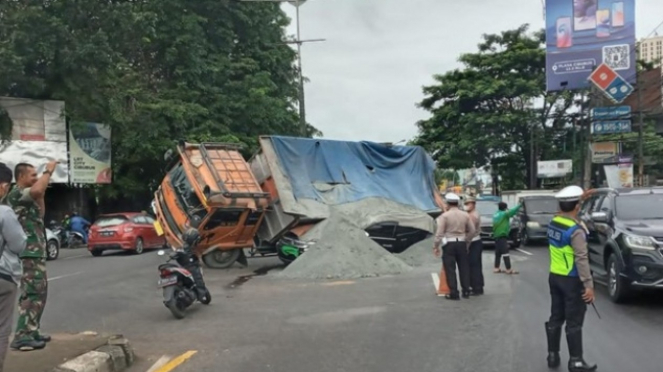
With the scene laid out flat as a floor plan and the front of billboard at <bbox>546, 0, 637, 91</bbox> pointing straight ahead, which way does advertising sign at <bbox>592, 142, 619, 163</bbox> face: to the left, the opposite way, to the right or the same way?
the same way

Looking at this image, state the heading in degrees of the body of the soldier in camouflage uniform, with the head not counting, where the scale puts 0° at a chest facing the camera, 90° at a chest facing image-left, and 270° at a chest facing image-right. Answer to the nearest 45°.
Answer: approximately 270°

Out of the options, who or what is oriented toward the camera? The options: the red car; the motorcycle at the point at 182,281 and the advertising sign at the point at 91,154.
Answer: the advertising sign

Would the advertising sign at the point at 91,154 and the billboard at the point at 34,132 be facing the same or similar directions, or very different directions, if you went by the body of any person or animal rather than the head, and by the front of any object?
same or similar directions

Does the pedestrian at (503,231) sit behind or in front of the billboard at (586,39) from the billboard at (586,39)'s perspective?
in front

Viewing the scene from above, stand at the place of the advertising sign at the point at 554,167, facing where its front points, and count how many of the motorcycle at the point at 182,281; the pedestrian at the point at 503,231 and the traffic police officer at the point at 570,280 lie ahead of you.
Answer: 3

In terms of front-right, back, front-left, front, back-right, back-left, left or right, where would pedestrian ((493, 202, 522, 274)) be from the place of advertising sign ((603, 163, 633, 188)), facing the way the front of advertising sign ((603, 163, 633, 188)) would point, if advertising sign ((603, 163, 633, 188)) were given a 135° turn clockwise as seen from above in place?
back-left

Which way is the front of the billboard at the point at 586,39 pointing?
toward the camera

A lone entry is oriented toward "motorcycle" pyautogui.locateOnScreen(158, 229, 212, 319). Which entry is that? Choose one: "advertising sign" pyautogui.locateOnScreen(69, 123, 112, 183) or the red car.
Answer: the advertising sign

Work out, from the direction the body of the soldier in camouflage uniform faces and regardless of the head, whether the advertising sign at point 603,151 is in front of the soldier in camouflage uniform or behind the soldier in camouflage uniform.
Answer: in front

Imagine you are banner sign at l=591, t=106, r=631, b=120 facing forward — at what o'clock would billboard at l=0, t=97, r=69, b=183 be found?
The billboard is roughly at 2 o'clock from the banner sign.

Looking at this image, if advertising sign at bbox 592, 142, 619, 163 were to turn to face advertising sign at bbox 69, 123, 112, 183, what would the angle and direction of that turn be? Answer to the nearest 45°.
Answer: approximately 45° to its right

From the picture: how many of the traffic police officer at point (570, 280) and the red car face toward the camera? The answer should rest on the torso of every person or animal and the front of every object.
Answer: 0

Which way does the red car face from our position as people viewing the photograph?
facing away from the viewer and to the right of the viewer

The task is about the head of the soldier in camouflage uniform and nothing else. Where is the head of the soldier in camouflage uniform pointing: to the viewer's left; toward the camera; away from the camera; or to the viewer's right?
to the viewer's right

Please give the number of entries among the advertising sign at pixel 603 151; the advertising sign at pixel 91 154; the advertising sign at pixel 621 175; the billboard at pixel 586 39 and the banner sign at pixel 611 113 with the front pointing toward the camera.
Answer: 5
